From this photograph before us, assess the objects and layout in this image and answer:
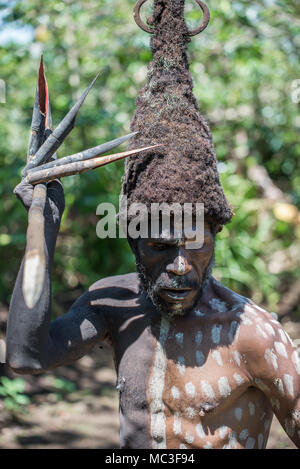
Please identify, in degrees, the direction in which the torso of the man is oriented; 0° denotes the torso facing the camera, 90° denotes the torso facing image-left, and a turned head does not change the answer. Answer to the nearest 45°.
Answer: approximately 45°
